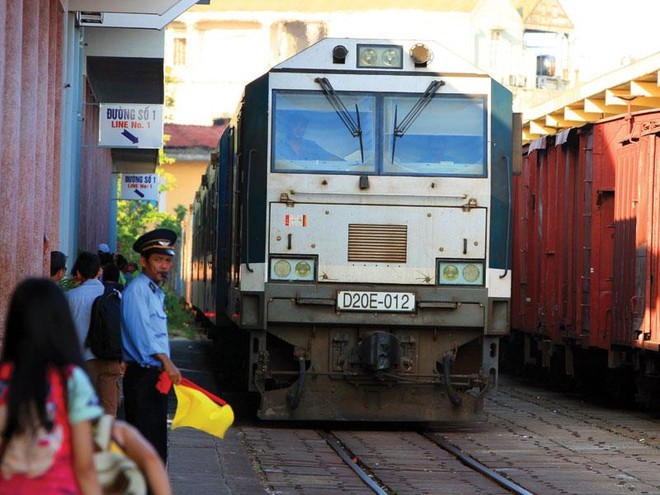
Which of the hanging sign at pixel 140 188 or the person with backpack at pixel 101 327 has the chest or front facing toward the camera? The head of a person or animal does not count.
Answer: the hanging sign

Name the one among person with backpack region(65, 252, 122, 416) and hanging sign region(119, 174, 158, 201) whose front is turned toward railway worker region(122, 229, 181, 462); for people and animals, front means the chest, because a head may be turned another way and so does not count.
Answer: the hanging sign

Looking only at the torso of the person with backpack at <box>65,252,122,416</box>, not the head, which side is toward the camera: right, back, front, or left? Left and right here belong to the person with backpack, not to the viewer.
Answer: back

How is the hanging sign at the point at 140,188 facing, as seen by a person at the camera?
facing the viewer

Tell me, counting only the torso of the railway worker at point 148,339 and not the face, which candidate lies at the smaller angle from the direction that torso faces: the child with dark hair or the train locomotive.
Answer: the child with dark hair

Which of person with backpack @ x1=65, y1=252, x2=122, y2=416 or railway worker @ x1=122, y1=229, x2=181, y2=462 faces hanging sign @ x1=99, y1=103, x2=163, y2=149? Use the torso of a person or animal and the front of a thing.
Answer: the person with backpack

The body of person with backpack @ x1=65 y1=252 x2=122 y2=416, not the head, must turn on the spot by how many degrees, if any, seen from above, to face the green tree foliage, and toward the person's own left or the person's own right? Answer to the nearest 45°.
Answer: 0° — they already face it

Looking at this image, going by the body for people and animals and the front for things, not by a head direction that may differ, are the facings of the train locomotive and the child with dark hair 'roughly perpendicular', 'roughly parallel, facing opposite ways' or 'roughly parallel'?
roughly parallel, facing opposite ways

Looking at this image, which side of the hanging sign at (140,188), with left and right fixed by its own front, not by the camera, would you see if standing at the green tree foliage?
back

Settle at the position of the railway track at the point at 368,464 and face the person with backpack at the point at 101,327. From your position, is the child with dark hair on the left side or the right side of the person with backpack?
left

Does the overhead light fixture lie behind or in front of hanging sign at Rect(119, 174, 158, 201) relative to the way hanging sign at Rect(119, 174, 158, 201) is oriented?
in front

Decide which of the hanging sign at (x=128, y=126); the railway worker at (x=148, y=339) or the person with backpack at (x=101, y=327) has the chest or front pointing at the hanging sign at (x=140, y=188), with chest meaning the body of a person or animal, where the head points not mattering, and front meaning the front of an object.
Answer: the person with backpack

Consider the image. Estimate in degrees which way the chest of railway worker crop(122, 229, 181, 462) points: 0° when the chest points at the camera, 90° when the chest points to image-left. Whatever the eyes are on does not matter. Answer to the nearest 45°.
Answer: approximately 315°

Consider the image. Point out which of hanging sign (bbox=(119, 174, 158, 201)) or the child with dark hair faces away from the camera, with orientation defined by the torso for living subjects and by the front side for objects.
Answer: the child with dark hair

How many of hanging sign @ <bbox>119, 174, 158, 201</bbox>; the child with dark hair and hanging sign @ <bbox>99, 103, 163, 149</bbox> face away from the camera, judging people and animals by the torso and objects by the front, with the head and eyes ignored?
1

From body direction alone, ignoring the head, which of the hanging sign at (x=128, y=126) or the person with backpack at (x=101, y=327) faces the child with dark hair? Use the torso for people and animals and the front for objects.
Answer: the hanging sign

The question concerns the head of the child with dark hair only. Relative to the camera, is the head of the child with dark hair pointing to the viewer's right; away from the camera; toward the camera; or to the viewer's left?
away from the camera

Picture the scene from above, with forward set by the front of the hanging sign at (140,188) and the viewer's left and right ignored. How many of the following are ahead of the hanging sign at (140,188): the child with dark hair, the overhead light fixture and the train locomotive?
3
